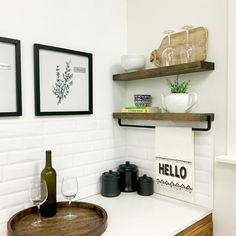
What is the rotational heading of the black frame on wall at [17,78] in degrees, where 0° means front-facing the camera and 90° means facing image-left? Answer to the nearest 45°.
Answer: approximately 315°

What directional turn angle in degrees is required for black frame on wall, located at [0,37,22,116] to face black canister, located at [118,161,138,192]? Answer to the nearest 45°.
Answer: approximately 45° to its left

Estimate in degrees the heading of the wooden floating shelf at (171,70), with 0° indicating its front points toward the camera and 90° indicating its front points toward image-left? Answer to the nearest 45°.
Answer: approximately 45°

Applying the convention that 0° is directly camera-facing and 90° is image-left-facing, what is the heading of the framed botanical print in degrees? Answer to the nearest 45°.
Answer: approximately 315°
